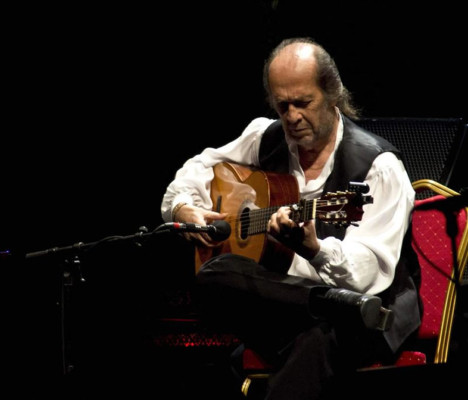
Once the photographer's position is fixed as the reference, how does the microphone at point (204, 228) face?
facing to the right of the viewer

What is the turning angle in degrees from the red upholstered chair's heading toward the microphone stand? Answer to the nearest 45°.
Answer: approximately 45° to its right

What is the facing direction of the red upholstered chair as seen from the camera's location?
facing the viewer and to the left of the viewer

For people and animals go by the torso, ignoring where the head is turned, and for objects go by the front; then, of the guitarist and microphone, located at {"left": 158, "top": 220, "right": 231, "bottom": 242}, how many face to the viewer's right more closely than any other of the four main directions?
1

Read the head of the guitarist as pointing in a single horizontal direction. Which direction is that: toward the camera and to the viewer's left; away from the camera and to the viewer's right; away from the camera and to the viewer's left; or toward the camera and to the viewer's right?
toward the camera and to the viewer's left

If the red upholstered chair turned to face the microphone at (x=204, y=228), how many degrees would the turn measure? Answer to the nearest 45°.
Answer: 0° — it already faces it

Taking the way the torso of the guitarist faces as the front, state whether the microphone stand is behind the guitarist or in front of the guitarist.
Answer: in front
